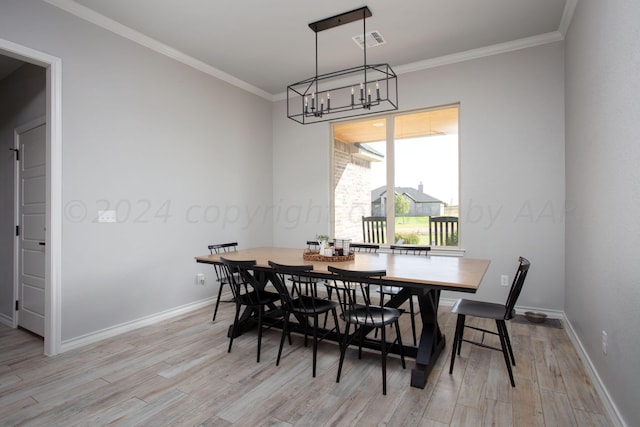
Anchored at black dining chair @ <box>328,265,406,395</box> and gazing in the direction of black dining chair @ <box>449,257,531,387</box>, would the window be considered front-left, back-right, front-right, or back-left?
front-left

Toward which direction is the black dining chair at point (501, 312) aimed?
to the viewer's left

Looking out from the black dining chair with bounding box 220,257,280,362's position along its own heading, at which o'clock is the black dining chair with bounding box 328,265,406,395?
the black dining chair with bounding box 328,265,406,395 is roughly at 3 o'clock from the black dining chair with bounding box 220,257,280,362.

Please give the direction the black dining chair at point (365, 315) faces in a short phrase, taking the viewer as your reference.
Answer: facing away from the viewer and to the right of the viewer

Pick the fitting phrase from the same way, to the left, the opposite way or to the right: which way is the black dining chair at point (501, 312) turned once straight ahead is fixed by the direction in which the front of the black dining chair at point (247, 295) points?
to the left

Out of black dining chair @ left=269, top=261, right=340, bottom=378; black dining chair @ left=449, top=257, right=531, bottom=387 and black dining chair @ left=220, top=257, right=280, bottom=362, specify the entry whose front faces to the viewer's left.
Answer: black dining chair @ left=449, top=257, right=531, bottom=387

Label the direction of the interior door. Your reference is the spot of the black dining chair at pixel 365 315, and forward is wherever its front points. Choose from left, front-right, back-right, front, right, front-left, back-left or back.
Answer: back-left

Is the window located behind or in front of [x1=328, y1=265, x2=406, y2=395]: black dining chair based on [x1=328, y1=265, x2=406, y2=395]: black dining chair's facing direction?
in front

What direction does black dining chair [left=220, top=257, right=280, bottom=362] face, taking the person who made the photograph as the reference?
facing away from the viewer and to the right of the viewer

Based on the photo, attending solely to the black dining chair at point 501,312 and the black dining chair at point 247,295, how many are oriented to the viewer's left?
1

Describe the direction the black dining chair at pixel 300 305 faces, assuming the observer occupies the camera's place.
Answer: facing away from the viewer and to the right of the viewer

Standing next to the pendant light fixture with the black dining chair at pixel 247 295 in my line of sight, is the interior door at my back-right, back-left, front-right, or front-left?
front-right

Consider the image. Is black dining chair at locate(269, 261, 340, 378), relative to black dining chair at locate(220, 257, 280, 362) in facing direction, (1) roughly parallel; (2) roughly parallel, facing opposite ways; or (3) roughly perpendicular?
roughly parallel

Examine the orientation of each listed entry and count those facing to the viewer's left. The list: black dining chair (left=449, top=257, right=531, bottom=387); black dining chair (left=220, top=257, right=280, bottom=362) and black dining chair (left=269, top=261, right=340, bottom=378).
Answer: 1

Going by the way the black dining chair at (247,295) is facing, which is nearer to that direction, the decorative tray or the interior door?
the decorative tray

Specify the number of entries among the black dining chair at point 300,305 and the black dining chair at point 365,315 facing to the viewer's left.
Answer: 0
